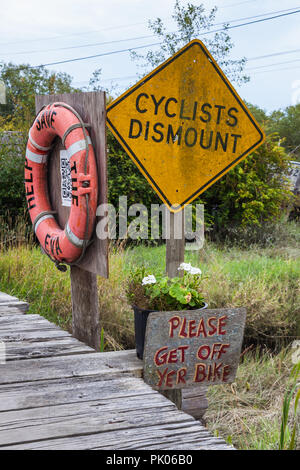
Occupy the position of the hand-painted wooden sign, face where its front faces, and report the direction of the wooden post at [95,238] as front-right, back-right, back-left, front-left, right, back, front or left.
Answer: back-right

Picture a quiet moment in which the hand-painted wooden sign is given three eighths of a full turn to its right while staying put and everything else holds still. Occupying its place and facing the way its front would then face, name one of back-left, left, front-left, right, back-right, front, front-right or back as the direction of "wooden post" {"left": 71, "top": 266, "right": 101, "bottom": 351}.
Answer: front

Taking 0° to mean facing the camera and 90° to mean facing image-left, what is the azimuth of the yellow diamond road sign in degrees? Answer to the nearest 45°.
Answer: approximately 0°

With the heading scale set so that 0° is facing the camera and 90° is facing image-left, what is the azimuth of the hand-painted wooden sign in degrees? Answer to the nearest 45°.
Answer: approximately 0°

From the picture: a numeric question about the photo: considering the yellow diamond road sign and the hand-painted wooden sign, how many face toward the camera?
2
